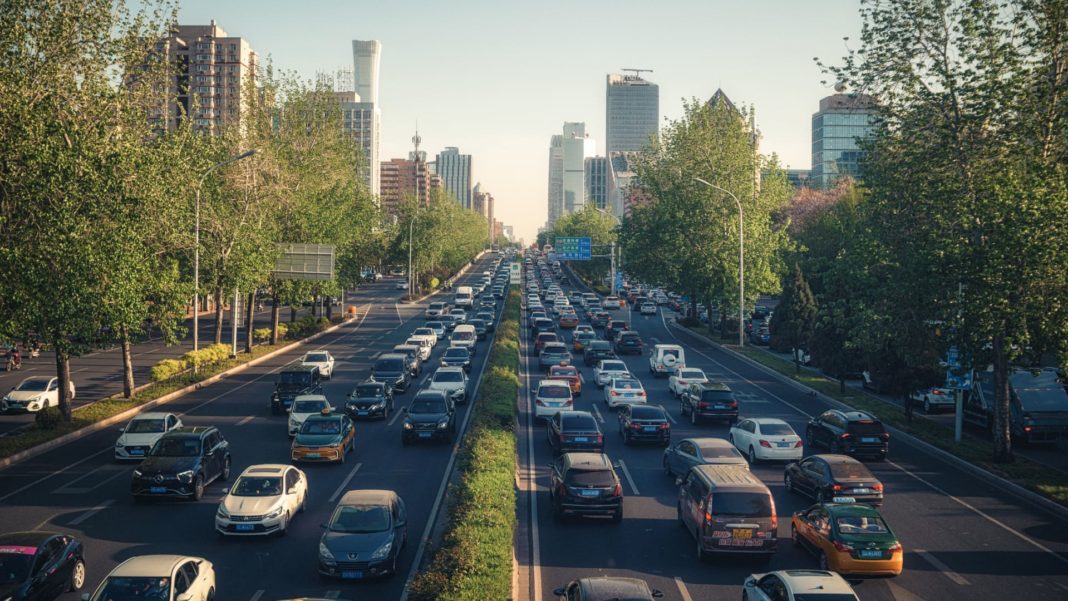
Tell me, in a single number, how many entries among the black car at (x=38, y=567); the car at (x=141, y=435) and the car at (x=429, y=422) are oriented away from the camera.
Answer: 0

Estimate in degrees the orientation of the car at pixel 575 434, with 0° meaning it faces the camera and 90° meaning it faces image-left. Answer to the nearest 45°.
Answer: approximately 180°

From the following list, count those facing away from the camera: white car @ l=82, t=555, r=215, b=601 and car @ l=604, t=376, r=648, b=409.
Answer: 1

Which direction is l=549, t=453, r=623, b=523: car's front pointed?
away from the camera

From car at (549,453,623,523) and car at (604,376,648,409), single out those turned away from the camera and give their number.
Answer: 2

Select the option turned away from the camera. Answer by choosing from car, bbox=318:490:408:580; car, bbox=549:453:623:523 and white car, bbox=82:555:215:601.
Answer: car, bbox=549:453:623:523

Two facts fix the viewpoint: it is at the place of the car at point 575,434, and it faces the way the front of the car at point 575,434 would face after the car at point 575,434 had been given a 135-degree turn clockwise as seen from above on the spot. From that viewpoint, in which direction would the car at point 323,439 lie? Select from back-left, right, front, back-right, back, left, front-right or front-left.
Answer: back-right

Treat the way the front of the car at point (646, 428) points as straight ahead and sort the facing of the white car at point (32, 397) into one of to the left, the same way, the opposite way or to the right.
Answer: the opposite way

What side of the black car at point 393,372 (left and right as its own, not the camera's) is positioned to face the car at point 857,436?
left

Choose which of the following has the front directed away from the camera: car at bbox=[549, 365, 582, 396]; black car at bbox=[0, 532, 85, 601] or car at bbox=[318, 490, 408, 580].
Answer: car at bbox=[549, 365, 582, 396]

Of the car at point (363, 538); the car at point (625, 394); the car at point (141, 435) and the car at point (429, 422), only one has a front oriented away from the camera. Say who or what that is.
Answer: the car at point (625, 394)

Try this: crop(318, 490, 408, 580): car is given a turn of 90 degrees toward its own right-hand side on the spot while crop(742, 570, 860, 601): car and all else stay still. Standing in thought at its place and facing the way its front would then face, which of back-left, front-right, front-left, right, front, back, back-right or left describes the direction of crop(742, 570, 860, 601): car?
back-left

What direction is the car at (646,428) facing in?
away from the camera

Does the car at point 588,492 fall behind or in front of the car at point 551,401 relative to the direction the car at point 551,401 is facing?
behind

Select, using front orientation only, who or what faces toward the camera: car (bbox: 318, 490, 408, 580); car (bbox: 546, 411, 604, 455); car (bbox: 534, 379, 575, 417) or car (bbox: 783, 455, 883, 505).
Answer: car (bbox: 318, 490, 408, 580)

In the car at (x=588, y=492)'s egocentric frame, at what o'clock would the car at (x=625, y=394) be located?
the car at (x=625, y=394) is roughly at 12 o'clock from the car at (x=588, y=492).

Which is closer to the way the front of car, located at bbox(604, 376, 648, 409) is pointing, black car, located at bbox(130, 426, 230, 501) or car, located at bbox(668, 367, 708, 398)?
the car

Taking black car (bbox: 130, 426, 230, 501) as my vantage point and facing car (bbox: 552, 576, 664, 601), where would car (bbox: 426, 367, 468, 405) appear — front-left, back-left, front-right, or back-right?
back-left
